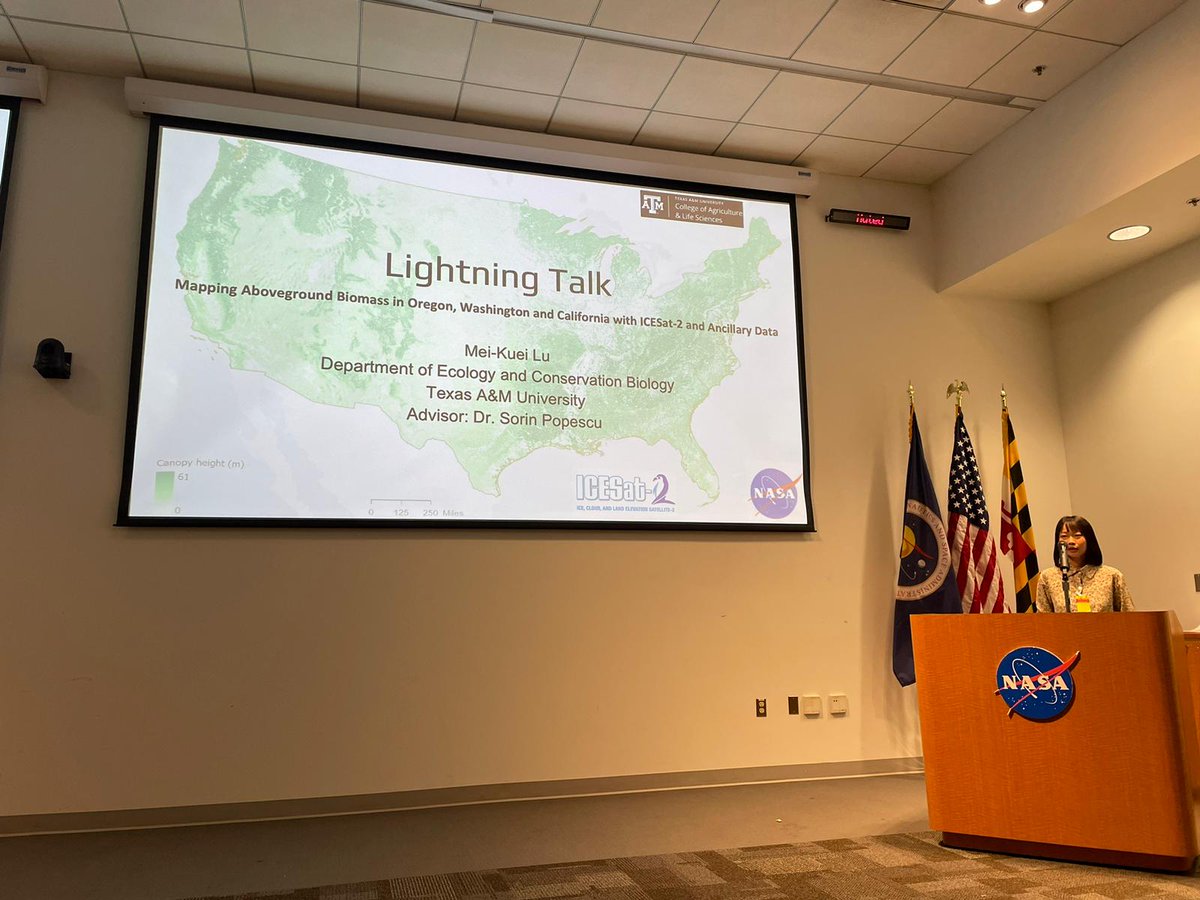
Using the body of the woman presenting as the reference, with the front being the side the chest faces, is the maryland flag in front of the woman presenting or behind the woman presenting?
behind

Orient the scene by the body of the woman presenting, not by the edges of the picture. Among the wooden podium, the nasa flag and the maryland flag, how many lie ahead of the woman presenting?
1

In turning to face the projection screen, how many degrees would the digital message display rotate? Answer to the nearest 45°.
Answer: approximately 45° to its right

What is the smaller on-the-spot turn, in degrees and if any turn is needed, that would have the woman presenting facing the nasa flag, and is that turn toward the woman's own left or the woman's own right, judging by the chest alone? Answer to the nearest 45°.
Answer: approximately 135° to the woman's own right

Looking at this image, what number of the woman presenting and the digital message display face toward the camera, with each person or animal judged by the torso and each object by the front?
2

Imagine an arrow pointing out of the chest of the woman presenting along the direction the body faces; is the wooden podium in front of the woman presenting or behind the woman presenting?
in front

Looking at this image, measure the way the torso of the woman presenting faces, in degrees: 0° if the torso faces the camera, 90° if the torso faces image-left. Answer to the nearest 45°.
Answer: approximately 0°

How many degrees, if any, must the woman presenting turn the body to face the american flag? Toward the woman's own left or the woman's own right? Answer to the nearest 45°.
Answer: approximately 135° to the woman's own right
